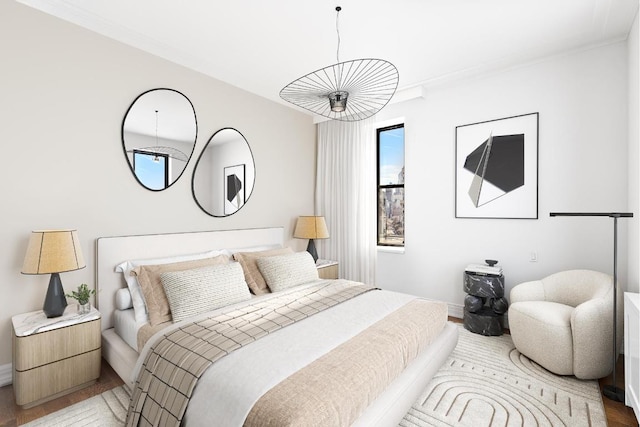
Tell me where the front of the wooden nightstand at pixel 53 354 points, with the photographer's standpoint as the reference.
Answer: facing the viewer and to the right of the viewer

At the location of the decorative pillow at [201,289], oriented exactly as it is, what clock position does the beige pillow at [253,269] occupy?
The beige pillow is roughly at 9 o'clock from the decorative pillow.

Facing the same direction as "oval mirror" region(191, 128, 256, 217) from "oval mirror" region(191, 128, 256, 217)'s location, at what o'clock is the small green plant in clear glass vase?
The small green plant in clear glass vase is roughly at 3 o'clock from the oval mirror.

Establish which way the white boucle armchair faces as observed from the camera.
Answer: facing the viewer and to the left of the viewer

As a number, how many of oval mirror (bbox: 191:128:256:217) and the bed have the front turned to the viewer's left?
0

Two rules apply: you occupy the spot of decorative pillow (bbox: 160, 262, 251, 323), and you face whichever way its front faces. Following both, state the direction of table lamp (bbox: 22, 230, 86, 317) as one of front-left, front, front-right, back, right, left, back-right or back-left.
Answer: back-right

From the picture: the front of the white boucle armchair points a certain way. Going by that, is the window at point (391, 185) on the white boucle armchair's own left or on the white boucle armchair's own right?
on the white boucle armchair's own right

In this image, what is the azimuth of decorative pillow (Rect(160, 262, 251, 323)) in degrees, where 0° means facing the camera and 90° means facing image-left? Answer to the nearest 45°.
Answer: approximately 315°

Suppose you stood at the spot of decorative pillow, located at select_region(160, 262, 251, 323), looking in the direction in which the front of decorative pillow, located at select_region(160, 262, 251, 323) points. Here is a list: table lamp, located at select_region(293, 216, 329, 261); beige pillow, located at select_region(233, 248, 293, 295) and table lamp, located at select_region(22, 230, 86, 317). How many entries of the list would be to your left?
2

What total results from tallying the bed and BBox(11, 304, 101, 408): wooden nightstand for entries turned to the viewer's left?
0

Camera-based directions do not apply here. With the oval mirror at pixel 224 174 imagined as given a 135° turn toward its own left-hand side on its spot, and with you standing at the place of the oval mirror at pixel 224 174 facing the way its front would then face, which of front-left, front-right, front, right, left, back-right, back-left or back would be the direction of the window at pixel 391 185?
right

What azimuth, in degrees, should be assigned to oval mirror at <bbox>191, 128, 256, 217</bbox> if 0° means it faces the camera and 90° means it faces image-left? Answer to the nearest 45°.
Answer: approximately 315°

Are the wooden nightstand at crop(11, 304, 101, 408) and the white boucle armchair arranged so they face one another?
no

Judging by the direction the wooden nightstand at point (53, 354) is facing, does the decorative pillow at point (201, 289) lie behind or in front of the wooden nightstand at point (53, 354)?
in front

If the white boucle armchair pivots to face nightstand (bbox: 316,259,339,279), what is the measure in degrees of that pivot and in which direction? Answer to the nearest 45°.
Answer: approximately 45° to its right
